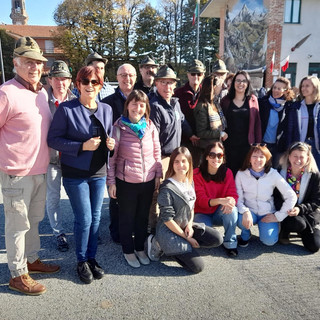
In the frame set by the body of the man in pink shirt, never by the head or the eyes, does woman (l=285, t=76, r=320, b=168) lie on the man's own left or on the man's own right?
on the man's own left

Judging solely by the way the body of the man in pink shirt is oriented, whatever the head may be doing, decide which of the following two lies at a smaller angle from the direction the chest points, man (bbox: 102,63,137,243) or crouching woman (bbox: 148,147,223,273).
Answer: the crouching woman

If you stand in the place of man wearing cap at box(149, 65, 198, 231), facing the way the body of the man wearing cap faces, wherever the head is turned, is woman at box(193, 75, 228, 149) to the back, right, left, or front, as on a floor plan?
left

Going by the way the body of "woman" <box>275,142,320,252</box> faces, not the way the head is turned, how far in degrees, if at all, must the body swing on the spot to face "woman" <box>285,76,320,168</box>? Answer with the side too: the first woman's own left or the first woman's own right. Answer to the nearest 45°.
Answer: approximately 135° to the first woman's own right

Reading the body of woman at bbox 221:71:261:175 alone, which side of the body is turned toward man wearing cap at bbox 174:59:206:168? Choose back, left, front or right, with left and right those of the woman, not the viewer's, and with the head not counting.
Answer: right

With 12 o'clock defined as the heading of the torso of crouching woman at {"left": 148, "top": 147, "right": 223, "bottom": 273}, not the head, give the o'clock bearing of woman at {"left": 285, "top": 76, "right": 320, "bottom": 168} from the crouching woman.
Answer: The woman is roughly at 9 o'clock from the crouching woman.

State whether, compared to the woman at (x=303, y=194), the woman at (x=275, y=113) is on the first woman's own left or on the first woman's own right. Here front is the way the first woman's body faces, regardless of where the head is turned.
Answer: on the first woman's own right

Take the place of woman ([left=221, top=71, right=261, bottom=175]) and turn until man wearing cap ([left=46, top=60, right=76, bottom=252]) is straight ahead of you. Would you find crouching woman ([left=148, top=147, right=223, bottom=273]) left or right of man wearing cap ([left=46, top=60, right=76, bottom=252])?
left
